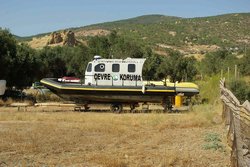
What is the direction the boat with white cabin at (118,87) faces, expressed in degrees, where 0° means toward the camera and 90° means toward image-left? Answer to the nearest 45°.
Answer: approximately 90°

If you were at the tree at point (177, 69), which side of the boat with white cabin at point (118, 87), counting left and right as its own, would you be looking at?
right

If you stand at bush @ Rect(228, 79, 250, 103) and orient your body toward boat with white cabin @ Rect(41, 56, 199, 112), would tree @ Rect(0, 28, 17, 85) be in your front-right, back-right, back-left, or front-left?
front-right

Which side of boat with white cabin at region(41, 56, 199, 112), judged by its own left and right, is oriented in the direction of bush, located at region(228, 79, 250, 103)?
back

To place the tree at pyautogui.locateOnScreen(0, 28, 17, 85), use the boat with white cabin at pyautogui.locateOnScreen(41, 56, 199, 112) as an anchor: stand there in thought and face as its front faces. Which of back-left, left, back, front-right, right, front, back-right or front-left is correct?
front-right
